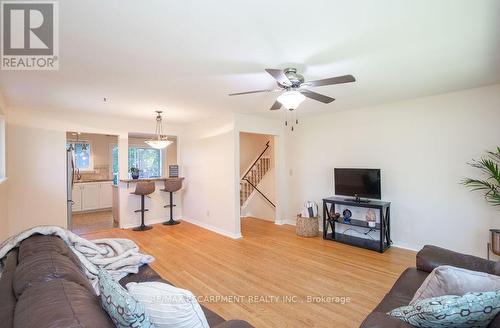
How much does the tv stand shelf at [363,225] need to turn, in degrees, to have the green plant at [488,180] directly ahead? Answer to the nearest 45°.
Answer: approximately 135° to its left

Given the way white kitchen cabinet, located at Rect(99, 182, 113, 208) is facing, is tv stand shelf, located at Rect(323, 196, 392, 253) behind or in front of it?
in front

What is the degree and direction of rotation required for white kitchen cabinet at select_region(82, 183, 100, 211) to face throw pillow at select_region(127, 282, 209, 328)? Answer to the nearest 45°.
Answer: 0° — it already faces it

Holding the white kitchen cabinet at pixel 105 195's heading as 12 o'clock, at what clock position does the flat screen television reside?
The flat screen television is roughly at 11 o'clock from the white kitchen cabinet.

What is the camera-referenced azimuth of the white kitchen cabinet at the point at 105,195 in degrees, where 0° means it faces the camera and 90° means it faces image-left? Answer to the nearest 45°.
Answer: approximately 0°

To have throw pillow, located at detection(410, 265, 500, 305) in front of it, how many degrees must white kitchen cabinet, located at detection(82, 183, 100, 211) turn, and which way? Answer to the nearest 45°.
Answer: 0° — it already faces it

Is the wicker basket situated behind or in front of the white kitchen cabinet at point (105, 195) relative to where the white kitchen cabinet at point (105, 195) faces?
in front

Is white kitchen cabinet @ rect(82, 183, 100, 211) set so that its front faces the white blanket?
yes

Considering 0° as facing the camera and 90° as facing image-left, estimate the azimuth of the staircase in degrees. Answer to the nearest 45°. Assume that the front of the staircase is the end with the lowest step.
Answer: approximately 90°

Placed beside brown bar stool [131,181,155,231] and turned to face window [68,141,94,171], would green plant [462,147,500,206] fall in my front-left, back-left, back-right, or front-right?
back-right

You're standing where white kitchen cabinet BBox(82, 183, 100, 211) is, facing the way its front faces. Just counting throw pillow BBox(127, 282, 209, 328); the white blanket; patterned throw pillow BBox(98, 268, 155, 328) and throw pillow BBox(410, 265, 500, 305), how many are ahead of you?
4
